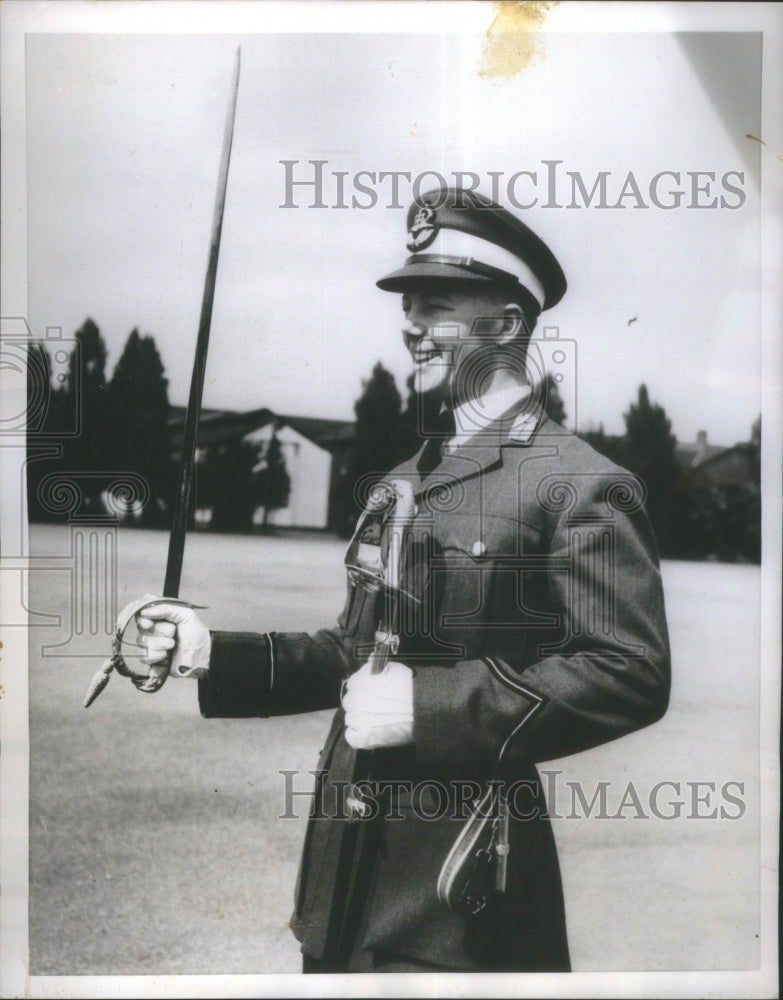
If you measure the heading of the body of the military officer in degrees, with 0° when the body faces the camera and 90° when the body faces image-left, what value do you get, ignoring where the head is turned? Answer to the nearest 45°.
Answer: approximately 45°

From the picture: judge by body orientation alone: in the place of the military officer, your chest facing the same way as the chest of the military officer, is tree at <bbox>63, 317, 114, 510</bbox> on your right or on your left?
on your right

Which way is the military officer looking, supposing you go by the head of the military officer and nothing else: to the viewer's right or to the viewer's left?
to the viewer's left
